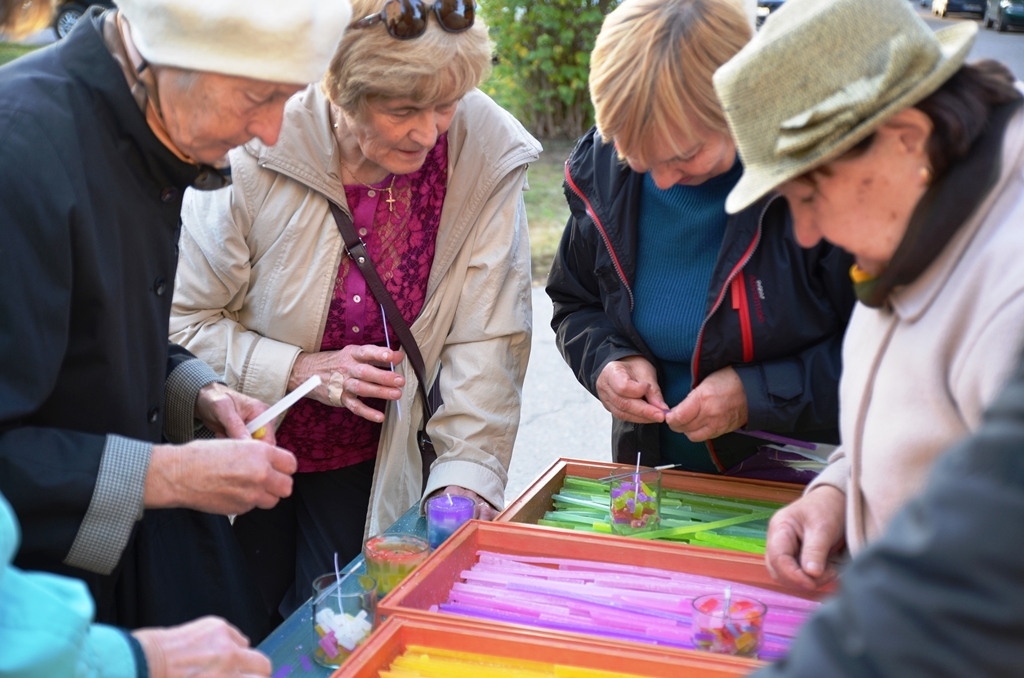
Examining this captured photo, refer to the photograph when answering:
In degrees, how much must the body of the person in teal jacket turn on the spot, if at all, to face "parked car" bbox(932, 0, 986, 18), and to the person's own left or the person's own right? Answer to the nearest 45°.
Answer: approximately 45° to the person's own left

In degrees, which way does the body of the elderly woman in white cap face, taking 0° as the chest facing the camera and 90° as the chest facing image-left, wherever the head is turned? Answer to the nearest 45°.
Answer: approximately 270°

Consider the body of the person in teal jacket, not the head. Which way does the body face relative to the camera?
to the viewer's right

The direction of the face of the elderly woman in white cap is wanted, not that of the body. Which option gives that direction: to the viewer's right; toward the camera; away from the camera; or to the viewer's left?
to the viewer's right

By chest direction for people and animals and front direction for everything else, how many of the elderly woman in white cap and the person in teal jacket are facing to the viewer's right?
2

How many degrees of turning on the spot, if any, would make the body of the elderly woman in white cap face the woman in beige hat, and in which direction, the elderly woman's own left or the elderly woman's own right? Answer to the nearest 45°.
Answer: approximately 45° to the elderly woman's own right

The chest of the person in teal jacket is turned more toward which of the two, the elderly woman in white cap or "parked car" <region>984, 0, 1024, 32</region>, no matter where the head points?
the parked car
